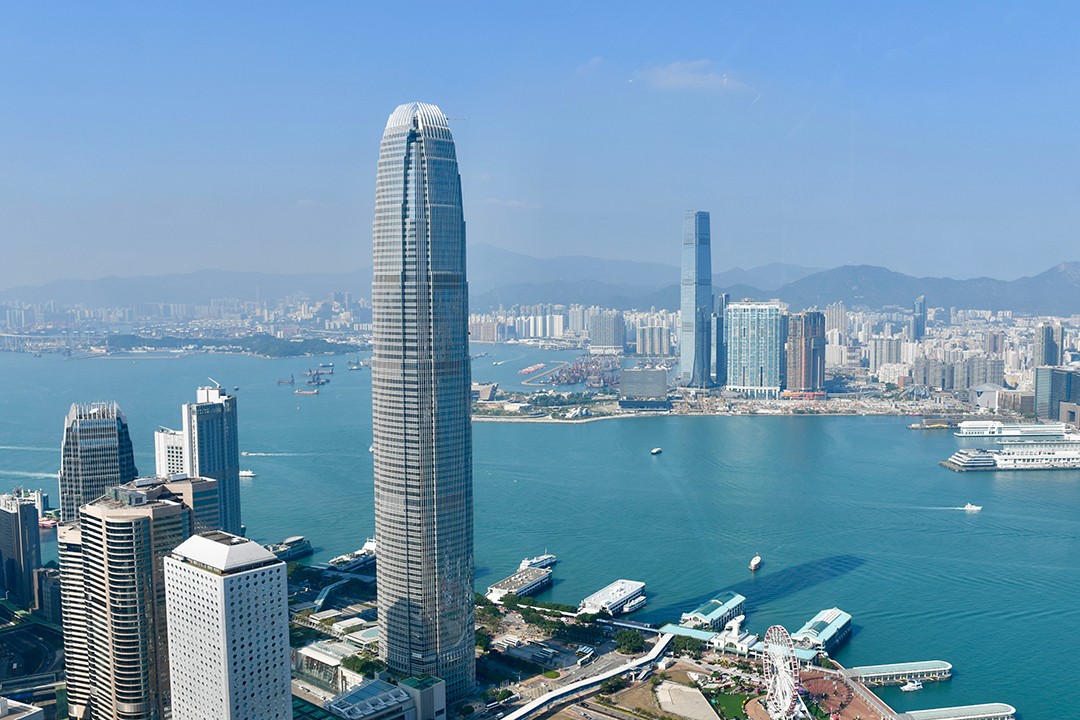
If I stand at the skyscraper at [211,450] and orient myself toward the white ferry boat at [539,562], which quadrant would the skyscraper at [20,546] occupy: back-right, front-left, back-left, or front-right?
back-right
